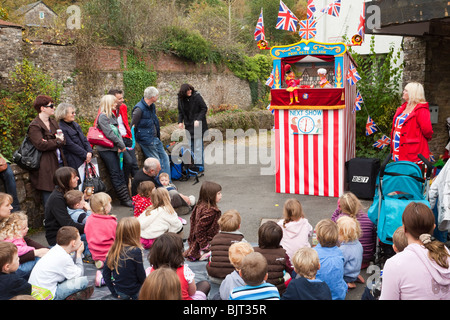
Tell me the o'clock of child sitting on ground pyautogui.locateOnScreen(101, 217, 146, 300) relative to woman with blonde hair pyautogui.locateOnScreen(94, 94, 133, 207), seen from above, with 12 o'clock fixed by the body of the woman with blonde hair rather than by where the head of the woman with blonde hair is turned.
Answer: The child sitting on ground is roughly at 3 o'clock from the woman with blonde hair.

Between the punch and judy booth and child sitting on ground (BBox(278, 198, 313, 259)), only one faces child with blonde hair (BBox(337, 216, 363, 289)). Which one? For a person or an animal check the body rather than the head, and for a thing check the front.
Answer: the punch and judy booth

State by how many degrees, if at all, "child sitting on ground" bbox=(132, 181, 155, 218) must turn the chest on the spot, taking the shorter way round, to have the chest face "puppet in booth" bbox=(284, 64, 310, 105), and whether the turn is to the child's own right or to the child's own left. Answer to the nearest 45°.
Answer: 0° — they already face it

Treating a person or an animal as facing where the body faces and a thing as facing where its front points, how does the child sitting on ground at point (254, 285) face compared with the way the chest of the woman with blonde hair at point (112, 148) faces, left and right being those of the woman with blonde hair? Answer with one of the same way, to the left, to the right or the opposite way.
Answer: to the left

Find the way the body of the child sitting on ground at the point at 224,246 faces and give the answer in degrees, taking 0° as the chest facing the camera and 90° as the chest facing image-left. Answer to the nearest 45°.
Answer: approximately 225°

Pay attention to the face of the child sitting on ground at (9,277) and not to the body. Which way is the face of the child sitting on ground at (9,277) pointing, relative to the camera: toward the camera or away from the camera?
away from the camera

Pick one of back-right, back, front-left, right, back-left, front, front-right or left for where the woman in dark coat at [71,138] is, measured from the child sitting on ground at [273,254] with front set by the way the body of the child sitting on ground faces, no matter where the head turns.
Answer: front-left

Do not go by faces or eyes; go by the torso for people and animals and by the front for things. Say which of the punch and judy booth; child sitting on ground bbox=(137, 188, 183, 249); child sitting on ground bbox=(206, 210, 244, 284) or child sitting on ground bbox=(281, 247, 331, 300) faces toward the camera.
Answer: the punch and judy booth

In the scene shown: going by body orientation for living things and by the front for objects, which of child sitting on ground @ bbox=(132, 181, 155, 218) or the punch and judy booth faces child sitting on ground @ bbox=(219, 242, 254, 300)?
the punch and judy booth

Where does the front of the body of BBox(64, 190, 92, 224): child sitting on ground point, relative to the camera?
to the viewer's right

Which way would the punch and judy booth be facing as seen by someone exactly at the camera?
facing the viewer

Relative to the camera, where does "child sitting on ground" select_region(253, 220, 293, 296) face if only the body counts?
away from the camera

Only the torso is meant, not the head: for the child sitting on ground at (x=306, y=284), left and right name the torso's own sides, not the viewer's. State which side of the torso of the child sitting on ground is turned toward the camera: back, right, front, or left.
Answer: back

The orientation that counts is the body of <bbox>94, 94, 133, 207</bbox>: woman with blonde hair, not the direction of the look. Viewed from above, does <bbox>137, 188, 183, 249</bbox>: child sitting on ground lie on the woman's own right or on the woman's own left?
on the woman's own right

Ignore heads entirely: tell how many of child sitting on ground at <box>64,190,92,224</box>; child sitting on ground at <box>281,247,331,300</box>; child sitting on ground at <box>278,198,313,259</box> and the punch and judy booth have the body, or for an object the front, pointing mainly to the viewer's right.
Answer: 1

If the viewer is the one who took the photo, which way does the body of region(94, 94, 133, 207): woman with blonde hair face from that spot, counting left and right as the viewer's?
facing to the right of the viewer
